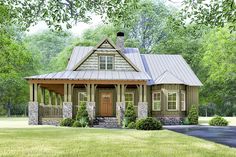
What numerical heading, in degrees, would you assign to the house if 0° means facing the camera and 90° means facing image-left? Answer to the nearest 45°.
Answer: approximately 0°

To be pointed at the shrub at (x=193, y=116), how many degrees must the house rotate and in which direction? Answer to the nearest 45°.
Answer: approximately 90° to its left

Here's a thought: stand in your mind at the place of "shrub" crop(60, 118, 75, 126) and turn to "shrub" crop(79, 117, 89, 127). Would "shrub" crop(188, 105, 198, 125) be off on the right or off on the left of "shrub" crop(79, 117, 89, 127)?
left

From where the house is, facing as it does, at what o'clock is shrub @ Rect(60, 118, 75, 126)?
The shrub is roughly at 1 o'clock from the house.

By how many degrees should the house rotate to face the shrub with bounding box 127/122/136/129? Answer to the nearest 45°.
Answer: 0° — it already faces it

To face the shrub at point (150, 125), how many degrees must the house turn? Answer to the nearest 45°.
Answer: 0° — it already faces it
